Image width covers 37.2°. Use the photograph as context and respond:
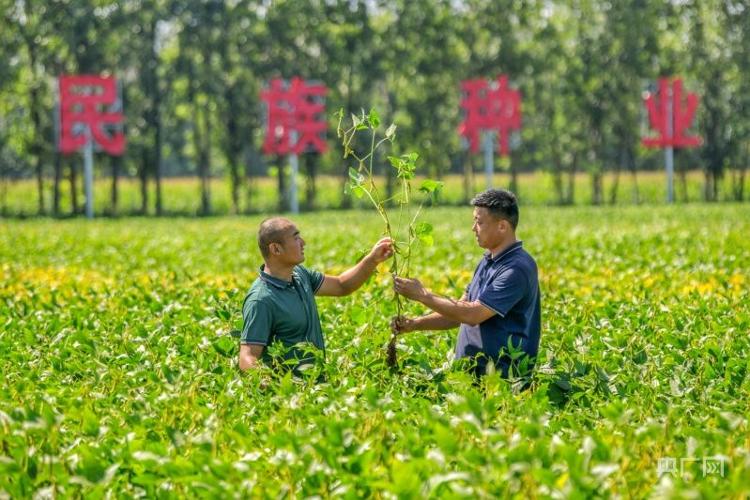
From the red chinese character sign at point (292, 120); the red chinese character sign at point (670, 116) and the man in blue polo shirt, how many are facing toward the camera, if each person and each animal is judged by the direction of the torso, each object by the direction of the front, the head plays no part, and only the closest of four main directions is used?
2

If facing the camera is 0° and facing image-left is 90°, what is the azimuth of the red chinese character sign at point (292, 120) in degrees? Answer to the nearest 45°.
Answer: approximately 0°

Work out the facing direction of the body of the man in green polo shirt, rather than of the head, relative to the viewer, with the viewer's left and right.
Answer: facing the viewer and to the right of the viewer

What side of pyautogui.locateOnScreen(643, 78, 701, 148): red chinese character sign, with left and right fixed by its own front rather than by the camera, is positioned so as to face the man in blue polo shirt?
front

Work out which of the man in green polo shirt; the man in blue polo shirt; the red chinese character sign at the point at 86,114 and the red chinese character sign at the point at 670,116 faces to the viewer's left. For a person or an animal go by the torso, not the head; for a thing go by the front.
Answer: the man in blue polo shirt

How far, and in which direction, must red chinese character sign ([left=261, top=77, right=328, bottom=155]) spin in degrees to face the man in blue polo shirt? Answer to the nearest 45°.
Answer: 0° — it already faces them

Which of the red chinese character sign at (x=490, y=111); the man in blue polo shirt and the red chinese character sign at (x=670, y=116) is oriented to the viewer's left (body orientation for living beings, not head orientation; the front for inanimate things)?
the man in blue polo shirt

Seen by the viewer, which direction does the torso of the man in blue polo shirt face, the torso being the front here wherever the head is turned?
to the viewer's left

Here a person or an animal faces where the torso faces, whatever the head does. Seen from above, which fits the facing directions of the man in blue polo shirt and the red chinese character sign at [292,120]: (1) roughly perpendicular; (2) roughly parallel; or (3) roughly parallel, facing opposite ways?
roughly perpendicular

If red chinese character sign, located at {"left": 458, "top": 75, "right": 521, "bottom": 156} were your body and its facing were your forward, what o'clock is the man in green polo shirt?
The man in green polo shirt is roughly at 12 o'clock from the red chinese character sign.

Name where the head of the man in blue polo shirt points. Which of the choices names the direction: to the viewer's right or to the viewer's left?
to the viewer's left

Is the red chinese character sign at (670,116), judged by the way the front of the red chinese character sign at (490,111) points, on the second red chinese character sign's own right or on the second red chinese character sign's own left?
on the second red chinese character sign's own left

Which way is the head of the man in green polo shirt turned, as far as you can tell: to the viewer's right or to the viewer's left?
to the viewer's right
